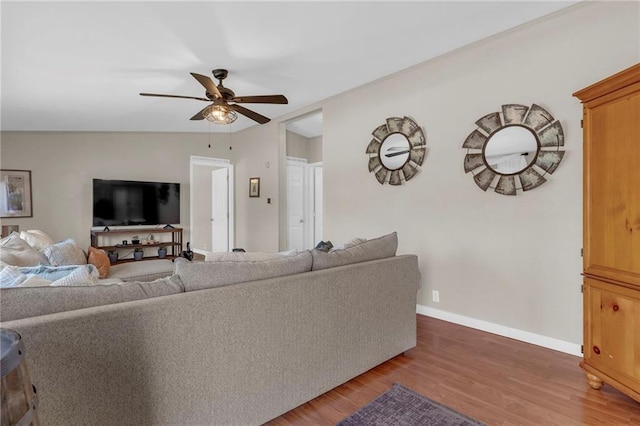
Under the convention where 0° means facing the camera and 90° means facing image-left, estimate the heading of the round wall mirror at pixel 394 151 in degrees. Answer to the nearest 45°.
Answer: approximately 45°

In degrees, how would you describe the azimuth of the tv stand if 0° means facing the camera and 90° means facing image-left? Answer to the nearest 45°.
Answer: approximately 0°

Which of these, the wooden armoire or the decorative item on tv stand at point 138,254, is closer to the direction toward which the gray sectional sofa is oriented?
the decorative item on tv stand

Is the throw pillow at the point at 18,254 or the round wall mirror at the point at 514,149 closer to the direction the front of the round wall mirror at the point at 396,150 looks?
the throw pillow

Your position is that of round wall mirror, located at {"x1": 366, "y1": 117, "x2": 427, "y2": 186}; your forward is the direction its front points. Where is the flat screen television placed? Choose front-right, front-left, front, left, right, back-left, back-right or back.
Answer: front-right

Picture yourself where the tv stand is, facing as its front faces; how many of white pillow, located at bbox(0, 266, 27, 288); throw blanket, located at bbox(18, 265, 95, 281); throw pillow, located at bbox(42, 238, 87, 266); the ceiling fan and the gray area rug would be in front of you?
5

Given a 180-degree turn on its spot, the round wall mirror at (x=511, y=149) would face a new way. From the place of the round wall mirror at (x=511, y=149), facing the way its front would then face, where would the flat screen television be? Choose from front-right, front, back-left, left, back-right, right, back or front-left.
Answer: left

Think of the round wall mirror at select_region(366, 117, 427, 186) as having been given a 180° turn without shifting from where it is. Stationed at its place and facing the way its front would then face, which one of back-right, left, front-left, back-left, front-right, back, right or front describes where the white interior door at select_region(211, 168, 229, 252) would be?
left

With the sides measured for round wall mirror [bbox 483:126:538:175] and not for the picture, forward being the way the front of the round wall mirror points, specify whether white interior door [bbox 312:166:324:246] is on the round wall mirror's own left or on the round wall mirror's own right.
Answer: on the round wall mirror's own right

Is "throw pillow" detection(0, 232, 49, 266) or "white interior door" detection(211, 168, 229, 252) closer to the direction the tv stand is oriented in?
the throw pillow

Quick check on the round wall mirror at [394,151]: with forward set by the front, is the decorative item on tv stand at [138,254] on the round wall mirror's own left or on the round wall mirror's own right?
on the round wall mirror's own right

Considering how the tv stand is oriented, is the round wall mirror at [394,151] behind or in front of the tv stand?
in front

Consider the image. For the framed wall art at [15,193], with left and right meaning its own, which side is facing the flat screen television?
left
